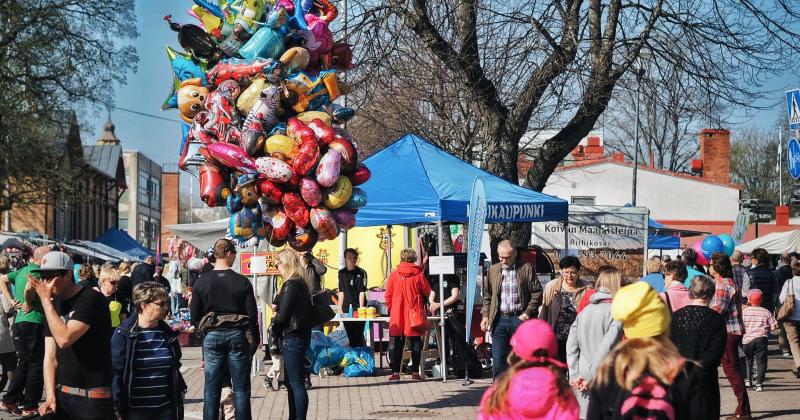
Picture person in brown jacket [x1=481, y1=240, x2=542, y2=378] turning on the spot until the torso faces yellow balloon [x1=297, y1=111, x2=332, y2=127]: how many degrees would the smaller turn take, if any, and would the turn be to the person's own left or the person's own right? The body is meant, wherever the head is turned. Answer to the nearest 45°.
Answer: approximately 45° to the person's own right

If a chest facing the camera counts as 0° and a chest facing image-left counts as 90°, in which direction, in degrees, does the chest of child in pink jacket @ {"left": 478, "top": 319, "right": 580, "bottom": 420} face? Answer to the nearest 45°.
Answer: approximately 180°

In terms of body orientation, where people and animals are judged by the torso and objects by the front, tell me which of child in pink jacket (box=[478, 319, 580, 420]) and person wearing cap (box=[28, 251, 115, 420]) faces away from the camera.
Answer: the child in pink jacket

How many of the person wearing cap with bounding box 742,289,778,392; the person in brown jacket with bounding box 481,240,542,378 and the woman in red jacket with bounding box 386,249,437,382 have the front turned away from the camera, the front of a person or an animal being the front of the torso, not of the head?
2

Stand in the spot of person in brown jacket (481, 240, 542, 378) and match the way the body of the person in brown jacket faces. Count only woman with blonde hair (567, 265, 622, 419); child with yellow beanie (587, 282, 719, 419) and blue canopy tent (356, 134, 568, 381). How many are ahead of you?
2

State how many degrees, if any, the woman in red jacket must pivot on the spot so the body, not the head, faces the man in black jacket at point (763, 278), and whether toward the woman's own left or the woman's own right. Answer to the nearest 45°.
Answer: approximately 45° to the woman's own right

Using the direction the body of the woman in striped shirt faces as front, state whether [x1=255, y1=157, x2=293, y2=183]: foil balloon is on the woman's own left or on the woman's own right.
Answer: on the woman's own left

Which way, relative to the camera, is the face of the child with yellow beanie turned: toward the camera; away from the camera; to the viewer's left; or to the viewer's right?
away from the camera

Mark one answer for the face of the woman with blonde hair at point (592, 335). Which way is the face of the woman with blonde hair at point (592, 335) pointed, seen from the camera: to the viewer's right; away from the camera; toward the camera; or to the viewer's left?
away from the camera

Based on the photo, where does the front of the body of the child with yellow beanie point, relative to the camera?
away from the camera

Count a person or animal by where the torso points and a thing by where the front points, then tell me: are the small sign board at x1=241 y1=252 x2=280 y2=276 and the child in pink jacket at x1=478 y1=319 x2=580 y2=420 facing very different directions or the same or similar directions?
very different directions

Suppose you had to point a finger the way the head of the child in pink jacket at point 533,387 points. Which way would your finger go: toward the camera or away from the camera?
away from the camera
